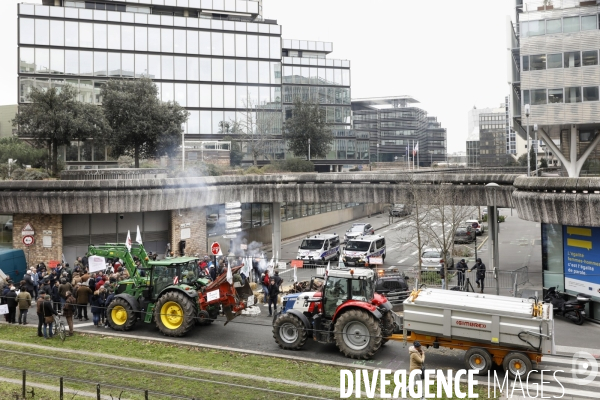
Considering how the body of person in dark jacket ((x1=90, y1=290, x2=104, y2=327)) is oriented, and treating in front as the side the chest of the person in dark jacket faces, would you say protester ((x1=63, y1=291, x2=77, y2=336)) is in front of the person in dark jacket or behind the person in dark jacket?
behind

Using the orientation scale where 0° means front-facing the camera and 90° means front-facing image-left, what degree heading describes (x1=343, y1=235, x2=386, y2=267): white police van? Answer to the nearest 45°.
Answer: approximately 45°

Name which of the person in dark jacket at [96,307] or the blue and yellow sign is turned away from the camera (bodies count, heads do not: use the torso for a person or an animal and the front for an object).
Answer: the person in dark jacket

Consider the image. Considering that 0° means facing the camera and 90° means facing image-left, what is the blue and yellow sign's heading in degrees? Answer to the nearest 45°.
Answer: approximately 45°

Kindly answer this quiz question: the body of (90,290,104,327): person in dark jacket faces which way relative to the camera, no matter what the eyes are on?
away from the camera

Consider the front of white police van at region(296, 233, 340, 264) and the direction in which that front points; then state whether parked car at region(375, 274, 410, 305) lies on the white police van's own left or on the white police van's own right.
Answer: on the white police van's own left

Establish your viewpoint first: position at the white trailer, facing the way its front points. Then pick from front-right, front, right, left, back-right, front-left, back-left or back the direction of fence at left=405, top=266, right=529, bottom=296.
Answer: right

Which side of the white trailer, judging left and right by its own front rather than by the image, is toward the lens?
left

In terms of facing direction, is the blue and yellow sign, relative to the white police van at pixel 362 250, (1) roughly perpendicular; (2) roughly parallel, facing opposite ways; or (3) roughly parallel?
roughly parallel

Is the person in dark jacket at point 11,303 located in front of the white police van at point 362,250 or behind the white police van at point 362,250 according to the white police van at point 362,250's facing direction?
in front
